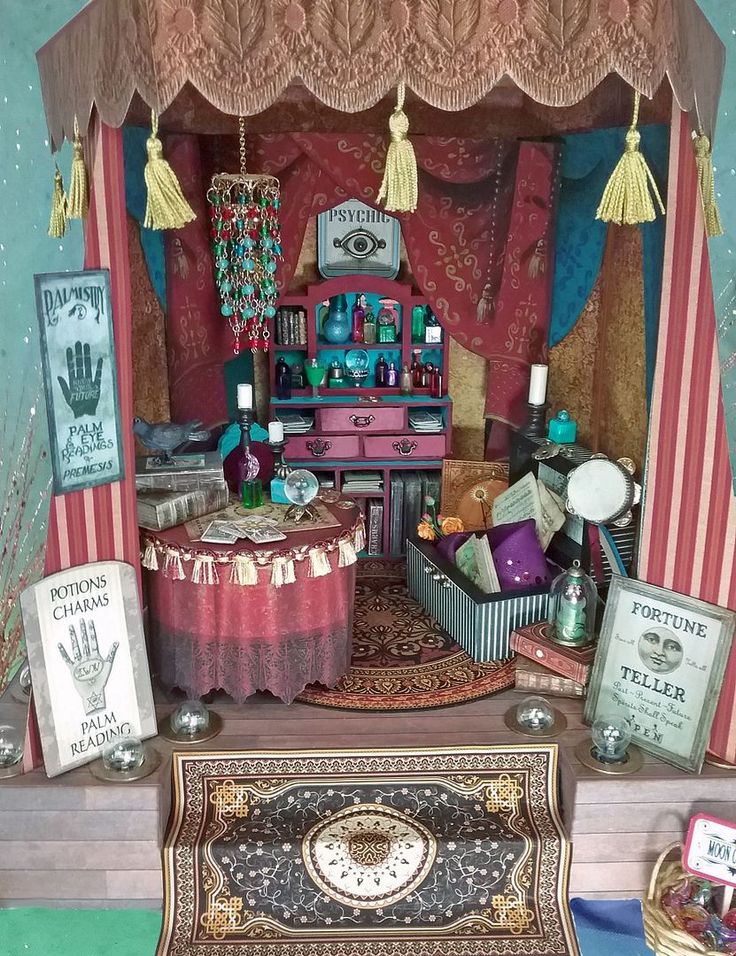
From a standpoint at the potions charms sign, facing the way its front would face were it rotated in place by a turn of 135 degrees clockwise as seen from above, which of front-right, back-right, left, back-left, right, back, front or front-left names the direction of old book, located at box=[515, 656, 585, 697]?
back-right

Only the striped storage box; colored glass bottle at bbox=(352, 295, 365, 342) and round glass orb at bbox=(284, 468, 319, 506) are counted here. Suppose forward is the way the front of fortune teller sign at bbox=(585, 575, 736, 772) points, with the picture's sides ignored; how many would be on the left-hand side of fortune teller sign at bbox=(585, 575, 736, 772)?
0

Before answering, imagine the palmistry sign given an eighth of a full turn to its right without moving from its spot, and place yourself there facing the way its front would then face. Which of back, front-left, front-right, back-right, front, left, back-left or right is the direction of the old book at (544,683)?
back-left

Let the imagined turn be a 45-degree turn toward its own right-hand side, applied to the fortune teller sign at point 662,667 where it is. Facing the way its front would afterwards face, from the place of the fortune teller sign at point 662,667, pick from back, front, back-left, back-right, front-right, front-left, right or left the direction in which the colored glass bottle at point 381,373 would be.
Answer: right

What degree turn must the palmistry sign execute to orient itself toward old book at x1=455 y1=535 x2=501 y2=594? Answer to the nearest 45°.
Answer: approximately 90° to its left

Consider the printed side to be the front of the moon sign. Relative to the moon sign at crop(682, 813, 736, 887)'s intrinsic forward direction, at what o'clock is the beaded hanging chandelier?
The beaded hanging chandelier is roughly at 4 o'clock from the moon sign.

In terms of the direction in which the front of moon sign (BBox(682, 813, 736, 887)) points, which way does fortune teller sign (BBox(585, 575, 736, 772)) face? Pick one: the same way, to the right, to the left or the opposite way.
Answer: the same way

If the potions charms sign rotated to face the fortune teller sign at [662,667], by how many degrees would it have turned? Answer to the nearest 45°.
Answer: approximately 90° to its left

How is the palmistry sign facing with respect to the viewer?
toward the camera

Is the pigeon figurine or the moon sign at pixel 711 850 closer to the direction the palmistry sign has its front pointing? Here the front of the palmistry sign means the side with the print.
the moon sign

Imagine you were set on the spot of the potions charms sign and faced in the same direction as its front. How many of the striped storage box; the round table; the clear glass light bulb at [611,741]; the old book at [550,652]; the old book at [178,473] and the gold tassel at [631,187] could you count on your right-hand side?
0

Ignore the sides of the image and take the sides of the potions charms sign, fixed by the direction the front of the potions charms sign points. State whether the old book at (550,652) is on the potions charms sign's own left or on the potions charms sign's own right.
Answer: on the potions charms sign's own left

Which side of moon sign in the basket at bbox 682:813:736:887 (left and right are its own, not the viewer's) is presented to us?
front

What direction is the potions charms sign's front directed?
toward the camera
